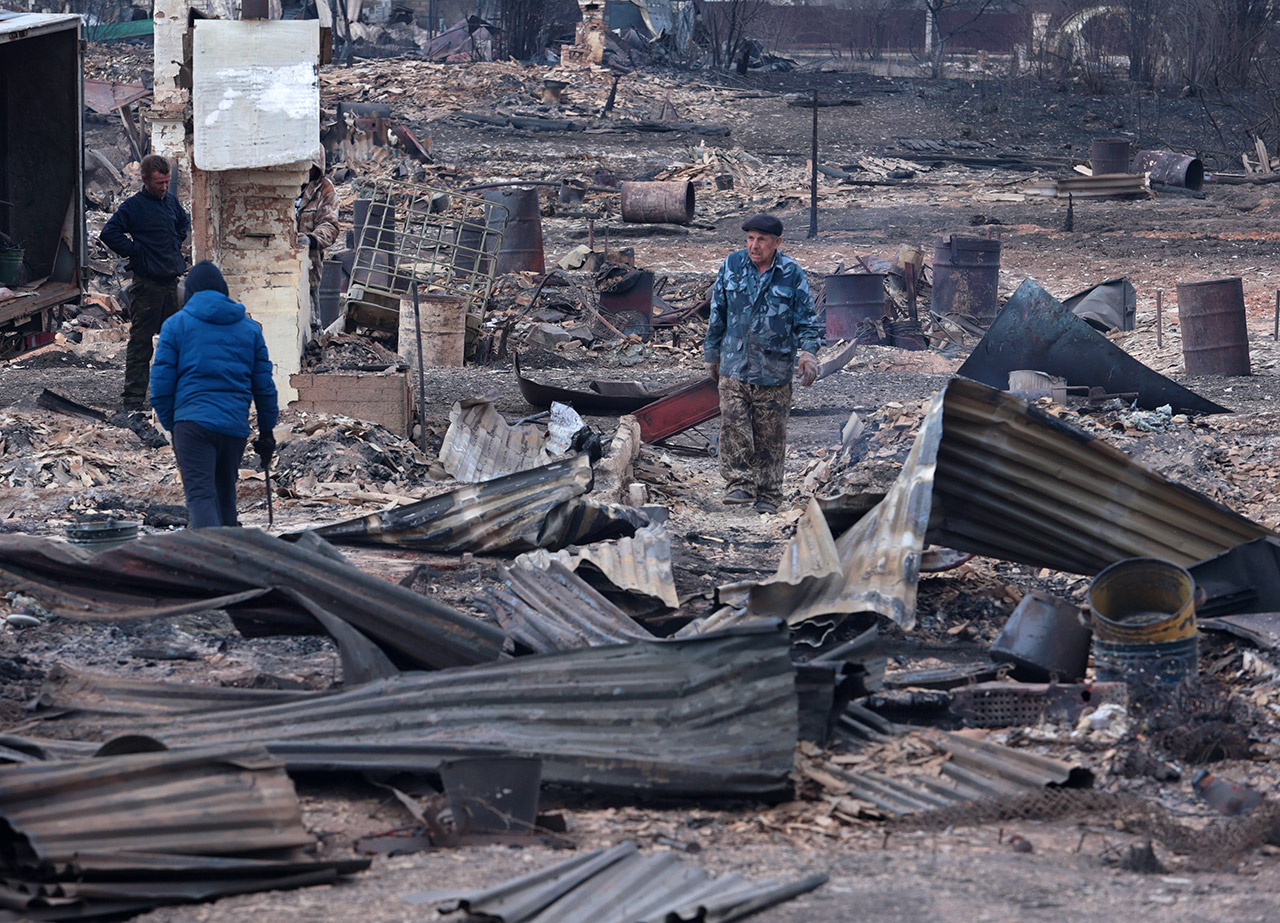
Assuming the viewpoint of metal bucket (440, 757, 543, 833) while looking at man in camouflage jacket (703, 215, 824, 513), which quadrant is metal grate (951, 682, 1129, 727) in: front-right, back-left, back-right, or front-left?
front-right

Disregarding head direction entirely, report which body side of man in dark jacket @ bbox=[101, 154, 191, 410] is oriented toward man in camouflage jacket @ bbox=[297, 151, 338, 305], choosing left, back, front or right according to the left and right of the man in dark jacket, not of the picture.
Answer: left

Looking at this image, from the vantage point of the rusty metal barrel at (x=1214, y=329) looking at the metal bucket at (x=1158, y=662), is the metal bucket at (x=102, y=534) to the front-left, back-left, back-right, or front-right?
front-right

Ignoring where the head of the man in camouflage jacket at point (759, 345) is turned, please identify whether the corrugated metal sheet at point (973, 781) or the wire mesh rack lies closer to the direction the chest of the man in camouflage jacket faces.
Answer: the corrugated metal sheet

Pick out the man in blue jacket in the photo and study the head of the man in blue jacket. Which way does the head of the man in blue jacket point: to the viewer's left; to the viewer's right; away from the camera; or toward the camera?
away from the camera

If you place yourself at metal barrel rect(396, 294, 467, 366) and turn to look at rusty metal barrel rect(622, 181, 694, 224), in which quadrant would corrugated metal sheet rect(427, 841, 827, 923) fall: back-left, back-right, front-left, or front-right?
back-right

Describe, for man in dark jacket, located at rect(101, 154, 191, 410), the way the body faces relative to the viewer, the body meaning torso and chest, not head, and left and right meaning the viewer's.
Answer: facing the viewer and to the right of the viewer

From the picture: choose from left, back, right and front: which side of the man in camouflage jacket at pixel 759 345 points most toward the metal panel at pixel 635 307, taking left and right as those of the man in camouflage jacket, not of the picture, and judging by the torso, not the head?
back

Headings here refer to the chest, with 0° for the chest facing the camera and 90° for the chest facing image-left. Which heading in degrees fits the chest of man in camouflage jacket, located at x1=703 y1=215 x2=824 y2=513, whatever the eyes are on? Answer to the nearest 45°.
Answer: approximately 0°

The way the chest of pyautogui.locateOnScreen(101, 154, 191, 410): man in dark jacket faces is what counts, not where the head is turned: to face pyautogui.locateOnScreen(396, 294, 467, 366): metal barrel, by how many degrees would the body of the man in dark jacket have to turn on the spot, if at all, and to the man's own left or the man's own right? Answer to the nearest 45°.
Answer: approximately 90° to the man's own left

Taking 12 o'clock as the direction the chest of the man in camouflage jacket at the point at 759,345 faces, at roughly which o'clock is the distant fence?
The distant fence is roughly at 6 o'clock from the man in camouflage jacket.

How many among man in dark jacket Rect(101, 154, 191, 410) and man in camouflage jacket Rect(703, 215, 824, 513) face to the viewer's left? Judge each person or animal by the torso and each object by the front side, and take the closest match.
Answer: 0
